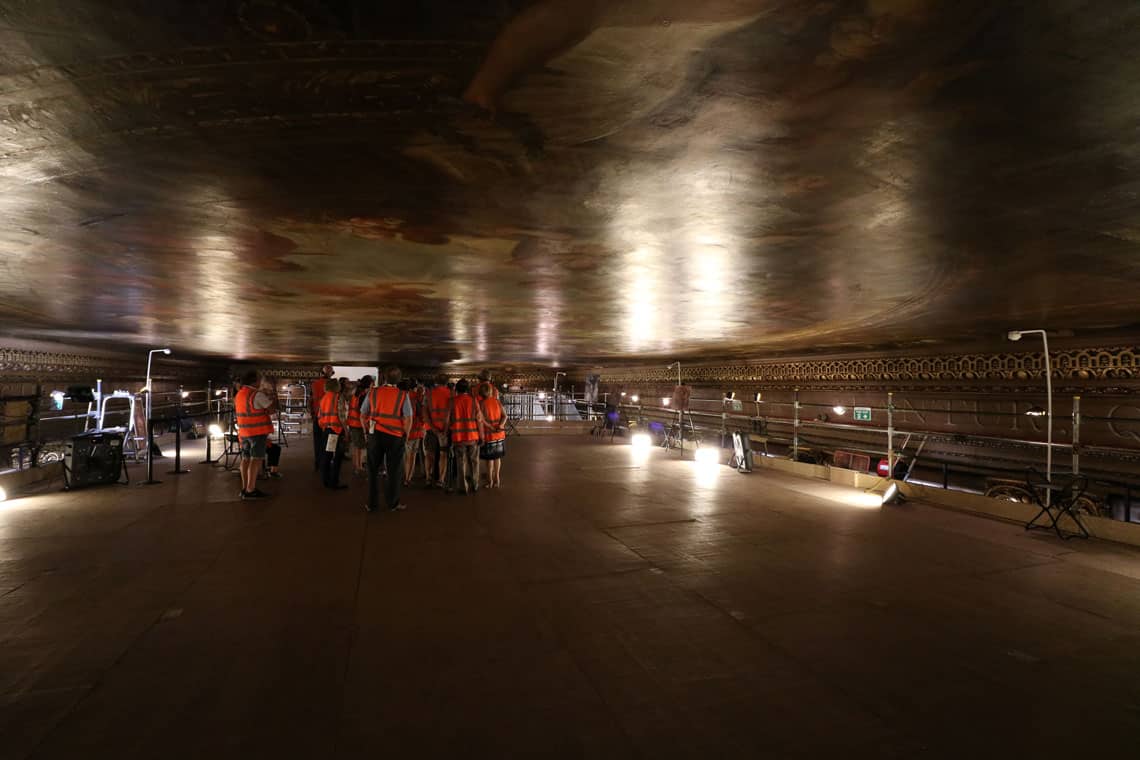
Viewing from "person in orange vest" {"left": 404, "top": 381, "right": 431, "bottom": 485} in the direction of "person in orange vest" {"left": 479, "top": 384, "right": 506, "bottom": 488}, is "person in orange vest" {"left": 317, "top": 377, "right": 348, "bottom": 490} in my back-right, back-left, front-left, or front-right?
back-right

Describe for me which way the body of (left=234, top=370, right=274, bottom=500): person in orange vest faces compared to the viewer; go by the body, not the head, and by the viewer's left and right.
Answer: facing away from the viewer and to the right of the viewer

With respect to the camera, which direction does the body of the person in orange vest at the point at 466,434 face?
away from the camera

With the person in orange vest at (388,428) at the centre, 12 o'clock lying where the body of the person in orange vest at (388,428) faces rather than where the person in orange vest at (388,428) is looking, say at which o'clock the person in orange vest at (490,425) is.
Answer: the person in orange vest at (490,425) is roughly at 2 o'clock from the person in orange vest at (388,428).

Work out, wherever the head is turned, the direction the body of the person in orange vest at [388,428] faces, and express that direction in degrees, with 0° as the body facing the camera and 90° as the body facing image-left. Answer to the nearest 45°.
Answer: approximately 180°

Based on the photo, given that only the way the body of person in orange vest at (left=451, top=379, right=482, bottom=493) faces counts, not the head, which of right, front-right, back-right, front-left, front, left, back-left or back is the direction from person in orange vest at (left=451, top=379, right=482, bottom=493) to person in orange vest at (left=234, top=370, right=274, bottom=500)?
left

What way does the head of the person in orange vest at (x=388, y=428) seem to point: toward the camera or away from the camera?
away from the camera

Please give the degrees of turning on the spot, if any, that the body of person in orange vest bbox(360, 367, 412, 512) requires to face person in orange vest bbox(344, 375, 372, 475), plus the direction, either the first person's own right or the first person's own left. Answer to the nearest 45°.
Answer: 0° — they already face them

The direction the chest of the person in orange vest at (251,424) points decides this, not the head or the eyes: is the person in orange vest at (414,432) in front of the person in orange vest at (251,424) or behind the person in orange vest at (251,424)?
in front

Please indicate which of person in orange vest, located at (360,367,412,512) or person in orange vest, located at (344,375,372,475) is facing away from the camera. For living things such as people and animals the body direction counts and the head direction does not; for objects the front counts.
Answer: person in orange vest, located at (360,367,412,512)
